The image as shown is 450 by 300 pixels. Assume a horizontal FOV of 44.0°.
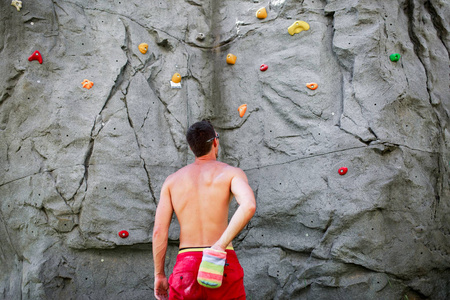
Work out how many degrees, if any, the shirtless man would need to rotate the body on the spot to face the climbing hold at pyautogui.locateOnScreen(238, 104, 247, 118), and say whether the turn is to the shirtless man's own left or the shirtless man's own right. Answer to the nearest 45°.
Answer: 0° — they already face it

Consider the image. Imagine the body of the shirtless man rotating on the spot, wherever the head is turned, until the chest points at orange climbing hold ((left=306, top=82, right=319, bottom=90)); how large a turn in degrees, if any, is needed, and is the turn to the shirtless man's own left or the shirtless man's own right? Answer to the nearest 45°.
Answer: approximately 45° to the shirtless man's own right

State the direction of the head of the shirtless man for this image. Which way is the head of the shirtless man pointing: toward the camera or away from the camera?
away from the camera

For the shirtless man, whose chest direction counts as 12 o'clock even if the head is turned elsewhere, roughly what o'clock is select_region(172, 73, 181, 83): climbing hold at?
The climbing hold is roughly at 12 o'clock from the shirtless man.

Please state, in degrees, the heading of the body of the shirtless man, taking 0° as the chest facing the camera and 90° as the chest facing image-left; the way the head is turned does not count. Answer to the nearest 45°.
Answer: approximately 180°

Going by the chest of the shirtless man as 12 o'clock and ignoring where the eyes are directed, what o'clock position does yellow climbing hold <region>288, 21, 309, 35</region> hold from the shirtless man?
The yellow climbing hold is roughly at 1 o'clock from the shirtless man.

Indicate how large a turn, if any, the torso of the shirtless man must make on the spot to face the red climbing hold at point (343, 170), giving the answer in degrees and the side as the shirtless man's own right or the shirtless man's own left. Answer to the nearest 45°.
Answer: approximately 45° to the shirtless man's own right

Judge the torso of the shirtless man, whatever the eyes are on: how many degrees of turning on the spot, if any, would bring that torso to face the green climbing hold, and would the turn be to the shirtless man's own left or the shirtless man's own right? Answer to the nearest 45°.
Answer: approximately 45° to the shirtless man's own right

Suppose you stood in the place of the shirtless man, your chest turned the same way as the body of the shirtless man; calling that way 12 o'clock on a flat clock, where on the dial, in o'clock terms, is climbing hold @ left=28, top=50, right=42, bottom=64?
The climbing hold is roughly at 11 o'clock from the shirtless man.

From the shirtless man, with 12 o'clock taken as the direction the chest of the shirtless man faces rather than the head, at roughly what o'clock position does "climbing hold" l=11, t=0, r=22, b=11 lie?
The climbing hold is roughly at 11 o'clock from the shirtless man.
